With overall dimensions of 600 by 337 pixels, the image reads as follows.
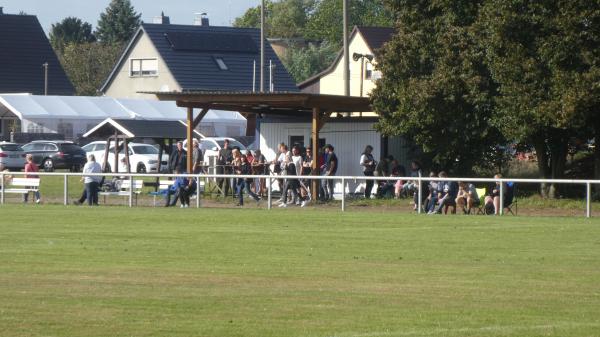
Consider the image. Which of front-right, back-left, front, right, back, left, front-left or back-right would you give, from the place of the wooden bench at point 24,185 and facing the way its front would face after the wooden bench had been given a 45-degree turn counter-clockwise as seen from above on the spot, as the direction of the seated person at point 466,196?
front

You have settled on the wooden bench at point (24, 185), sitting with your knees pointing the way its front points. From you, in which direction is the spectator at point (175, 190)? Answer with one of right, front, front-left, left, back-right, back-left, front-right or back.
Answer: front-left

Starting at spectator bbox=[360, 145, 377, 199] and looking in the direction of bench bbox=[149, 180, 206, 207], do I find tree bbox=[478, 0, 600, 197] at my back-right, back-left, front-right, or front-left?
back-left

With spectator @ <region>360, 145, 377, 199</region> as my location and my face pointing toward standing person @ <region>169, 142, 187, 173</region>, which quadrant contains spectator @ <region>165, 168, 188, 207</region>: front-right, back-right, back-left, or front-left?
front-left

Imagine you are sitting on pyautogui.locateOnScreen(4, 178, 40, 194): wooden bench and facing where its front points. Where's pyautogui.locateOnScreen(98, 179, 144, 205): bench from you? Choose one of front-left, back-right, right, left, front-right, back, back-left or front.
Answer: front-left

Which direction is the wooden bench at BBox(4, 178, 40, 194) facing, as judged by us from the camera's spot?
facing the viewer
